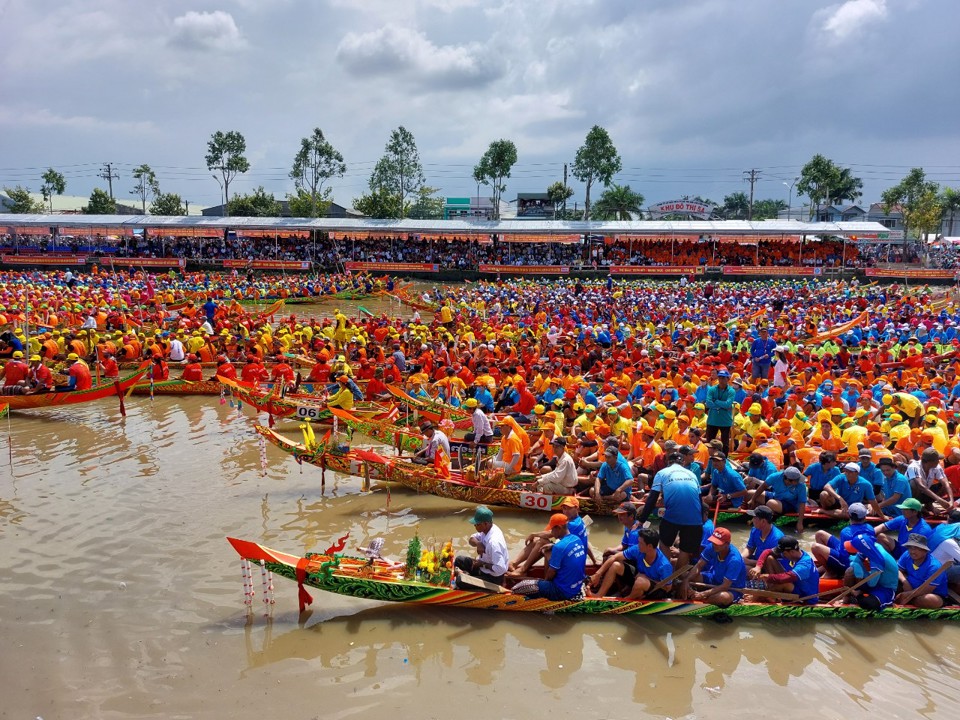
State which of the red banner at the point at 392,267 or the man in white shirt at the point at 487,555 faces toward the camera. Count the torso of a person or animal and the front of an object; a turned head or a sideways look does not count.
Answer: the red banner

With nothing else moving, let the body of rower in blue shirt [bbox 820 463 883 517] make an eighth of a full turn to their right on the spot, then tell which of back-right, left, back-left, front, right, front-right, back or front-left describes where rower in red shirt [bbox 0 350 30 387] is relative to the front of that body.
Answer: front

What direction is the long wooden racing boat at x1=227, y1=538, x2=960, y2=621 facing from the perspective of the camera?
to the viewer's left

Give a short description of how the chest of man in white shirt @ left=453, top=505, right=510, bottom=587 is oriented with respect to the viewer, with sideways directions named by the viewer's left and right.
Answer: facing to the left of the viewer

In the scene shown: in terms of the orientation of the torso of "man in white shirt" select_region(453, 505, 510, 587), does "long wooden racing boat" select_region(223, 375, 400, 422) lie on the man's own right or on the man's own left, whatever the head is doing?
on the man's own right

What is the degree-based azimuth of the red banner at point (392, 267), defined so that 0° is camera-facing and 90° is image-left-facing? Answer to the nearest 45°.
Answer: approximately 0°

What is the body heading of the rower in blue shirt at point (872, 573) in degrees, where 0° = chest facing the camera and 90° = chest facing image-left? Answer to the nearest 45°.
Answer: approximately 90°

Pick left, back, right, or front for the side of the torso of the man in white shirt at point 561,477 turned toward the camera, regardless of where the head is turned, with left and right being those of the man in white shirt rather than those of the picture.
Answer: left

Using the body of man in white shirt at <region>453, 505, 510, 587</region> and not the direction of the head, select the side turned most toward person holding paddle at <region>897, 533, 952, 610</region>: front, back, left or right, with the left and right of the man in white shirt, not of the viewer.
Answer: back

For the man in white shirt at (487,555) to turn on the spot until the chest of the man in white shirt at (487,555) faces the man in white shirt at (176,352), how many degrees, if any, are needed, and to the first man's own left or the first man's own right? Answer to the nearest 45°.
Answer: approximately 45° to the first man's own right

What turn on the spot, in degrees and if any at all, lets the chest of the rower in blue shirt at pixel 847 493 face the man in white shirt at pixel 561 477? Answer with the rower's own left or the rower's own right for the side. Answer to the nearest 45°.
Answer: approximately 45° to the rower's own right

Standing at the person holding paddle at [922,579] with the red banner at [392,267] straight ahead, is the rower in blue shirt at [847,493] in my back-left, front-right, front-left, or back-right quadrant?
front-right

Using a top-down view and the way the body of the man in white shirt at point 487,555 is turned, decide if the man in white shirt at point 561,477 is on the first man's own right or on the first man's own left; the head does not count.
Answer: on the first man's own right

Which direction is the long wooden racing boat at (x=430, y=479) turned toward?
to the viewer's left

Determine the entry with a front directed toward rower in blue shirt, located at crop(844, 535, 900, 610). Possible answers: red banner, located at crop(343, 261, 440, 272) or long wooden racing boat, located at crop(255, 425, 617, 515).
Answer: the red banner

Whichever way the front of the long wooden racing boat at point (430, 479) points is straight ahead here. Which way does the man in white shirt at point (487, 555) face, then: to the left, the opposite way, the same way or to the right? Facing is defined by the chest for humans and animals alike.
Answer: the same way

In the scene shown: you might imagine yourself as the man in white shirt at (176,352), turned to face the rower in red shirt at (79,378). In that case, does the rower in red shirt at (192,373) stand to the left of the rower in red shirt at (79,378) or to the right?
left
